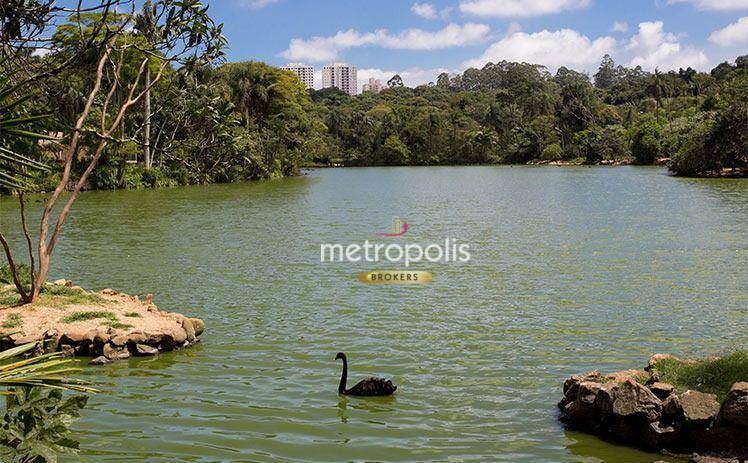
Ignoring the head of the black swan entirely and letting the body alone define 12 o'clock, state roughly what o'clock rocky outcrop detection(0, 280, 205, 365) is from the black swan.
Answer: The rocky outcrop is roughly at 1 o'clock from the black swan.

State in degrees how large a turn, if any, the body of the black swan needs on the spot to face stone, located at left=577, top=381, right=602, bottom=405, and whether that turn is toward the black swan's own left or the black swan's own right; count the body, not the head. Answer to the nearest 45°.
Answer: approximately 135° to the black swan's own left

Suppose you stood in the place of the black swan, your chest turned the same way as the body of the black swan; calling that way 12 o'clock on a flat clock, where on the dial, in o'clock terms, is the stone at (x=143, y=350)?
The stone is roughly at 1 o'clock from the black swan.

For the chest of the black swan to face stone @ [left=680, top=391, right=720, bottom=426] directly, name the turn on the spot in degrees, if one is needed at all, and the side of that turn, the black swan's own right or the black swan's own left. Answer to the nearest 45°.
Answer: approximately 135° to the black swan's own left

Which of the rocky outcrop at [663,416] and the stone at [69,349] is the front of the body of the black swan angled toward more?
the stone

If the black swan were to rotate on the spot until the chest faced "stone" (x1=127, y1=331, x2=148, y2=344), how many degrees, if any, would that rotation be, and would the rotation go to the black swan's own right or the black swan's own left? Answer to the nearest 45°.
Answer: approximately 45° to the black swan's own right

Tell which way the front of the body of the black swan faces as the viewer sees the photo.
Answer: to the viewer's left

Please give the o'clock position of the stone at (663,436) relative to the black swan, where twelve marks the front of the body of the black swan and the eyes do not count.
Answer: The stone is roughly at 7 o'clock from the black swan.

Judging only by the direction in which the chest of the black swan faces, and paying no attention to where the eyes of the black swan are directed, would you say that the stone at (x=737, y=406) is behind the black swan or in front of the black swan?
behind

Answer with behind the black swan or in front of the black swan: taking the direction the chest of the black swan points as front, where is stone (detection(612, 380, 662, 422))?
behind
